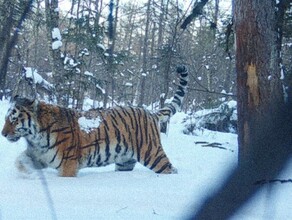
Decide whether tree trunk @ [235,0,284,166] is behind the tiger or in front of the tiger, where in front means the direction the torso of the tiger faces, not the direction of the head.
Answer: behind

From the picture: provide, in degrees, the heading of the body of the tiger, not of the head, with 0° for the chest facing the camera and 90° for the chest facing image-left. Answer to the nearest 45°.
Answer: approximately 90°

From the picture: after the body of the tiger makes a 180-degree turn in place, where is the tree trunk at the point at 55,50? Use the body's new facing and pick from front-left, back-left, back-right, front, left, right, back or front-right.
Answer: left
